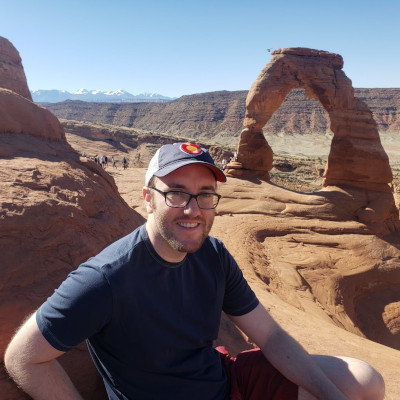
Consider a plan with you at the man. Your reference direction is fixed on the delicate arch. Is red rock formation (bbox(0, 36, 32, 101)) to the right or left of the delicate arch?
left

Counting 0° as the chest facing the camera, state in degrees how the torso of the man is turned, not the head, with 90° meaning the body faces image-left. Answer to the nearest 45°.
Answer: approximately 315°

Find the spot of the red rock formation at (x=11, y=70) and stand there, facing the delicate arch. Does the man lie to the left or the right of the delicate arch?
right

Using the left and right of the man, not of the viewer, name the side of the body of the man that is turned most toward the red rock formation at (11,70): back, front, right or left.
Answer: back

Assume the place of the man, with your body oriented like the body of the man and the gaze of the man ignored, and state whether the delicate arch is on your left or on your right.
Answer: on your left
